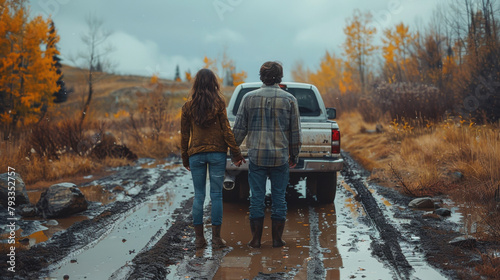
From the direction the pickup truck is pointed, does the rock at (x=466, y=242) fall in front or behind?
behind

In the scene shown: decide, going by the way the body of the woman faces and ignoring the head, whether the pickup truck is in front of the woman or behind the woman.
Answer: in front

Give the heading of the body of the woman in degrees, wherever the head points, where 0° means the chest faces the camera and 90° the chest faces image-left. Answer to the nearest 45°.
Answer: approximately 180°

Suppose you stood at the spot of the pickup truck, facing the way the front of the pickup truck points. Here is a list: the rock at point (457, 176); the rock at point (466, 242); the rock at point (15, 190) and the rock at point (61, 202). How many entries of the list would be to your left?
2

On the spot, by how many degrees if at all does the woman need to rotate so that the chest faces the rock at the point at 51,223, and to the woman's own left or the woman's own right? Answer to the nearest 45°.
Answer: approximately 45° to the woman's own left

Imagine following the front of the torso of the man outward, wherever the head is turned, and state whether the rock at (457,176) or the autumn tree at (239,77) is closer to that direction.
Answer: the autumn tree

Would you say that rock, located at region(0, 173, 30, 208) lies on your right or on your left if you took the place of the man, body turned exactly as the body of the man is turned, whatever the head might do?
on your left

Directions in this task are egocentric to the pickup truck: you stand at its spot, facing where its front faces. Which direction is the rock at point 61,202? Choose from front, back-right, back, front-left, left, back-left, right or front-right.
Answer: left

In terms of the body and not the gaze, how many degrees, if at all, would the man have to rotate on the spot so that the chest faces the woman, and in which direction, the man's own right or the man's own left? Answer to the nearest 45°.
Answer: approximately 90° to the man's own left

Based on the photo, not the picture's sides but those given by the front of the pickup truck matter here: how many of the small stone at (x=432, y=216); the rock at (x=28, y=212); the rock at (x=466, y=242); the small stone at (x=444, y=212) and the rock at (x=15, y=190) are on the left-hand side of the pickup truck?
2

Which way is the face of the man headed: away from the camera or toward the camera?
away from the camera

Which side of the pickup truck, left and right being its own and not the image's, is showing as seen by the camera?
back

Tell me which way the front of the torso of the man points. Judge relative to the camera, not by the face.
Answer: away from the camera

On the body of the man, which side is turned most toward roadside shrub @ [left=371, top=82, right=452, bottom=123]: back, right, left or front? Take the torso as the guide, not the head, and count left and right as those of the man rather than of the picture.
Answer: front

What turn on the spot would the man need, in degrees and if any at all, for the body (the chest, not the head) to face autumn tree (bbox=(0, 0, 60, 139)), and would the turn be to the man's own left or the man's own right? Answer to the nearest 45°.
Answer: approximately 45° to the man's own left

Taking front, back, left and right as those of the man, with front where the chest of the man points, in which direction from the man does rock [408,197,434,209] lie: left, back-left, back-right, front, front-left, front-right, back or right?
front-right
